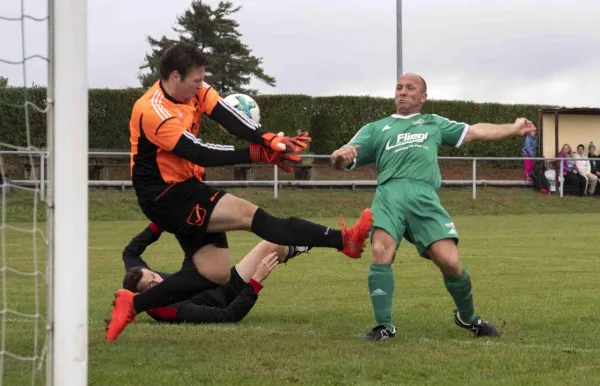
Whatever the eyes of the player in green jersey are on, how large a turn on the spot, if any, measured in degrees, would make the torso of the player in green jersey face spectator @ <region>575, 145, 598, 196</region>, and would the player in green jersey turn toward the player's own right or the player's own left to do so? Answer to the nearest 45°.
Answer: approximately 180°

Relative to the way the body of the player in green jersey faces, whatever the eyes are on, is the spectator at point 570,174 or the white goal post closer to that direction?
the white goal post

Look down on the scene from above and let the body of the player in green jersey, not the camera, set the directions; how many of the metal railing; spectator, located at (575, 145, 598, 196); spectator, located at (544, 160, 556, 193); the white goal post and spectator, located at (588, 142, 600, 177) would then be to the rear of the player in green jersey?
4

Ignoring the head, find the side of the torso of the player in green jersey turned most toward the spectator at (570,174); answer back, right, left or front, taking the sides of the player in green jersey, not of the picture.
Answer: back

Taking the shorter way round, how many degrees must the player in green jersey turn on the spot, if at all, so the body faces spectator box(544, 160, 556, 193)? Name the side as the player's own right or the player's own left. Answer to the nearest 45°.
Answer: approximately 180°

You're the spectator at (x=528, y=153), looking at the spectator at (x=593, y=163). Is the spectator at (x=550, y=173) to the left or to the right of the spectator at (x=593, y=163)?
right

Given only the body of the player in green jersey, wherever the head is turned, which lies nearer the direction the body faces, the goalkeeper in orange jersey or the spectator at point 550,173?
the goalkeeper in orange jersey

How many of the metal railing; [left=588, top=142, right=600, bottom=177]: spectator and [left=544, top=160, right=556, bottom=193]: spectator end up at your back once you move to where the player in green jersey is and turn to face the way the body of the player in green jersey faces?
3

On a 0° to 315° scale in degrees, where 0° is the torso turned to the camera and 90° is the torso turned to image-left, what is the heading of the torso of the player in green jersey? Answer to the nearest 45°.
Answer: approximately 0°

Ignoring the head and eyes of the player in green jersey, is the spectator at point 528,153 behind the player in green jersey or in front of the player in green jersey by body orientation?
behind

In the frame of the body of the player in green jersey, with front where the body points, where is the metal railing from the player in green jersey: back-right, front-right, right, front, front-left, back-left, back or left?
back

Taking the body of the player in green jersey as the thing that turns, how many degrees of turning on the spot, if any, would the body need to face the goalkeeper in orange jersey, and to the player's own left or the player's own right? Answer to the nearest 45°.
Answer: approximately 45° to the player's own right
